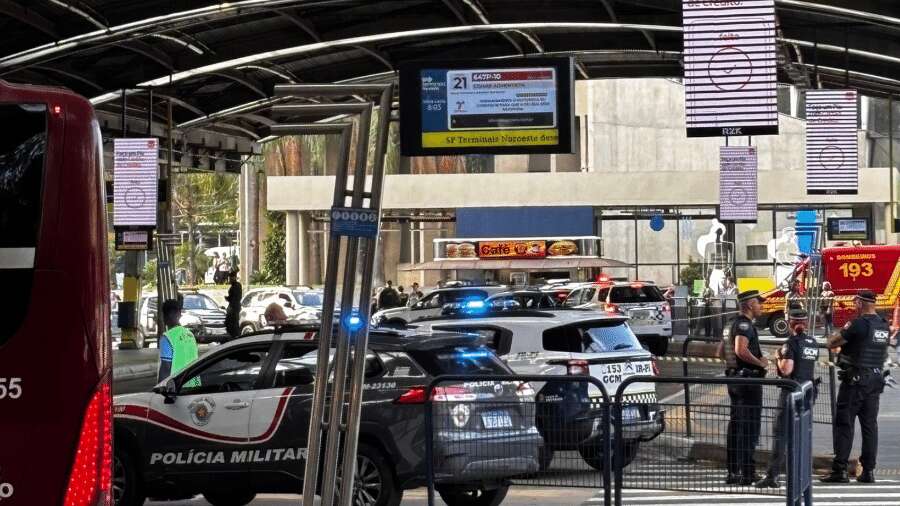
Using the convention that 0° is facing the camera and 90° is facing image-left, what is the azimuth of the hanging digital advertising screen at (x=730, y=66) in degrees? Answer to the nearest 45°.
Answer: approximately 0°

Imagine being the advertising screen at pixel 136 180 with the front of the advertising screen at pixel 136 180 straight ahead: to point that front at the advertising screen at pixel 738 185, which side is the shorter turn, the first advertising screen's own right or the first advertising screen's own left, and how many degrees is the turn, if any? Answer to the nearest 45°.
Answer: approximately 45° to the first advertising screen's own left

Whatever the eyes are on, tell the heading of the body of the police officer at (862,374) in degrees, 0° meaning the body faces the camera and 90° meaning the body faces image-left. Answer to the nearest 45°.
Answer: approximately 135°

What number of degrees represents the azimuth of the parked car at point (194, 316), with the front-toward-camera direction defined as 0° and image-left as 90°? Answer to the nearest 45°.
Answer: approximately 315°

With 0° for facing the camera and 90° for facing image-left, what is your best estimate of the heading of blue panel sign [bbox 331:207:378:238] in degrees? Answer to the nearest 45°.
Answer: approximately 0°

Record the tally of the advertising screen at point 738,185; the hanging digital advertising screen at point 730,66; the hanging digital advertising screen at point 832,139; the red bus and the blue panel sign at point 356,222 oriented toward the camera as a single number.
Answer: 4

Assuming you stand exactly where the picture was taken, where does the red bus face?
facing away from the viewer

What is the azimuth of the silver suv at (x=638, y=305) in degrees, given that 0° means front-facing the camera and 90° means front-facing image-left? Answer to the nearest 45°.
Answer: approximately 135°

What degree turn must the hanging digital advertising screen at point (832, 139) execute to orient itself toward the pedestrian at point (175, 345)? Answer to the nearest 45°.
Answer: approximately 45° to its right

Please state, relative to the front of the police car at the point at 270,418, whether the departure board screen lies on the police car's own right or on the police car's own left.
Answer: on the police car's own right

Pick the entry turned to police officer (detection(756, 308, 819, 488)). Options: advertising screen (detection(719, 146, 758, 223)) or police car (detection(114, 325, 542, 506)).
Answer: the advertising screen
